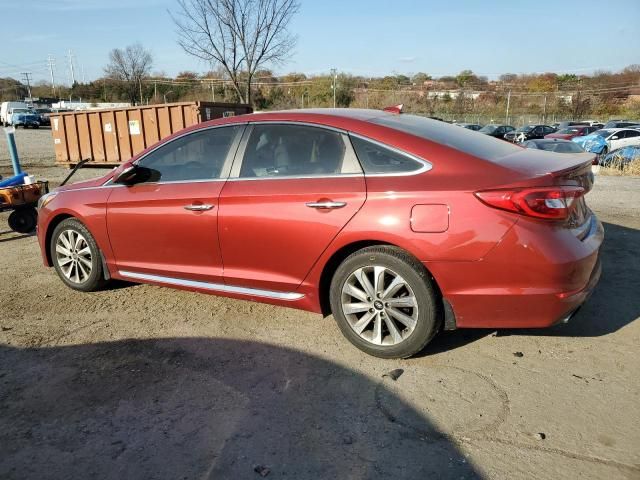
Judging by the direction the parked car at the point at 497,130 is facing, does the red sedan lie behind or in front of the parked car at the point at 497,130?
in front

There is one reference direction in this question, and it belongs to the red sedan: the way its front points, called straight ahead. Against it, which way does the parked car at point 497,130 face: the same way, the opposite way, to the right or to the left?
to the left

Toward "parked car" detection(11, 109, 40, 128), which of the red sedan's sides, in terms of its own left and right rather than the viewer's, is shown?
front

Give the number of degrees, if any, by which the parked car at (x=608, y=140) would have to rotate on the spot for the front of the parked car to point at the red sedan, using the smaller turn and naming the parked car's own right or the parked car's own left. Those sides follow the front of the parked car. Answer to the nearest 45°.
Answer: approximately 45° to the parked car's own left

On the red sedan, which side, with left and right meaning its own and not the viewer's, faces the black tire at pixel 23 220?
front

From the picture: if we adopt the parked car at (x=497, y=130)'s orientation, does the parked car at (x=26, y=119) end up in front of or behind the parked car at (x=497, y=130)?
in front

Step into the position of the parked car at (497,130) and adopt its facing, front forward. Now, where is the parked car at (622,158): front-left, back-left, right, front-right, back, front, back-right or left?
front-left

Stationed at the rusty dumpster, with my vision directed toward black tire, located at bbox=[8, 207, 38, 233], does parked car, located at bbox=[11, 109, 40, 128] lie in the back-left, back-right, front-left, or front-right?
back-right

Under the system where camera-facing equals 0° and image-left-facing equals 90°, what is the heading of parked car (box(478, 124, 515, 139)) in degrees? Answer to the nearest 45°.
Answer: approximately 45°

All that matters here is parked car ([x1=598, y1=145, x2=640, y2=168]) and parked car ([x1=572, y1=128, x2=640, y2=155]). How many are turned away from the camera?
0

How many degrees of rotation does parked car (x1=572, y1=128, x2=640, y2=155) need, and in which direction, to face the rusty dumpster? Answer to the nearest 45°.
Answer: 0° — it already faces it

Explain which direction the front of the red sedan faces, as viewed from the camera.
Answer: facing away from the viewer and to the left of the viewer
